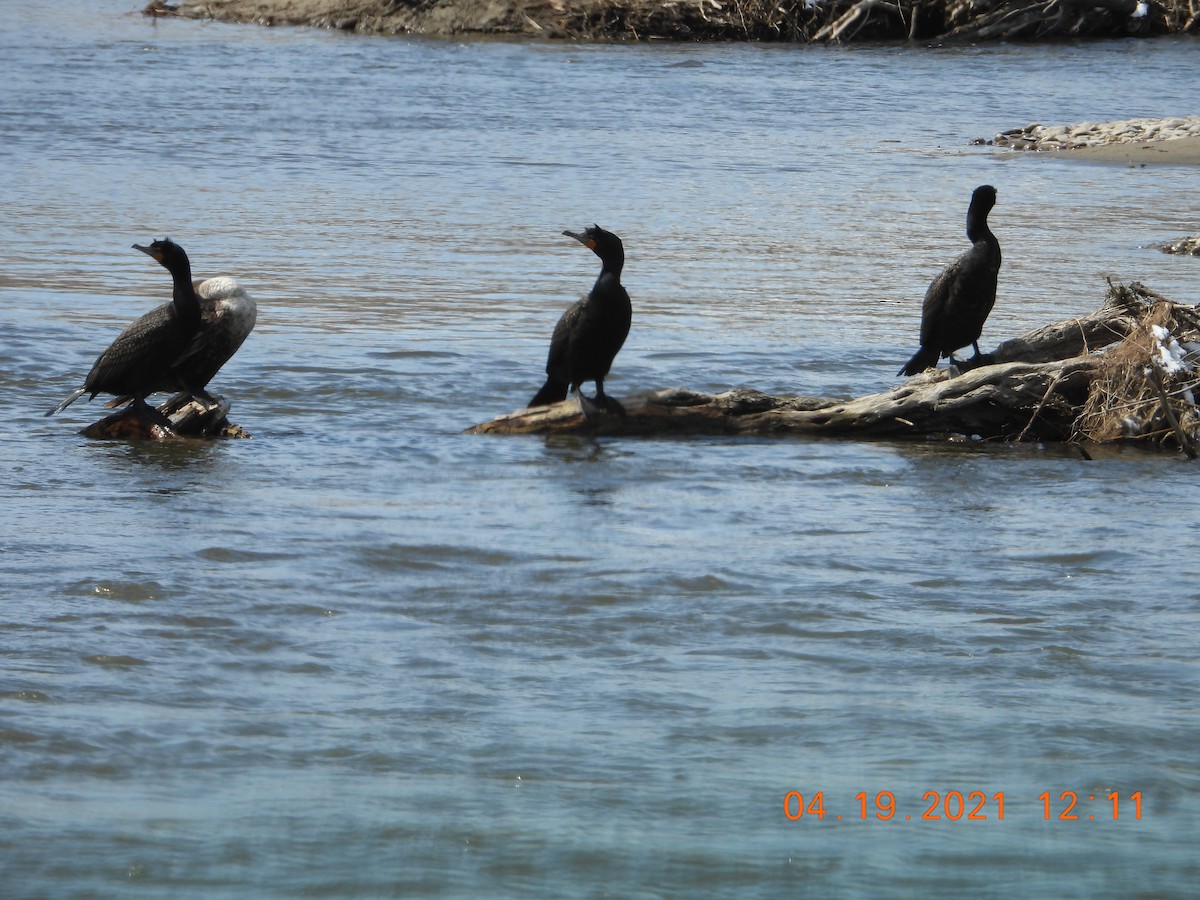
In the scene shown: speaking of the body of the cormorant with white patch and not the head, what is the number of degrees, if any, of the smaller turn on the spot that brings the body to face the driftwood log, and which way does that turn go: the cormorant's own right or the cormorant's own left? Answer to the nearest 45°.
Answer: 0° — it already faces it

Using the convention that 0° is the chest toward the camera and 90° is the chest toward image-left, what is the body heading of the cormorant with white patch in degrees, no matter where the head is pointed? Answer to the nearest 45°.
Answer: approximately 270°

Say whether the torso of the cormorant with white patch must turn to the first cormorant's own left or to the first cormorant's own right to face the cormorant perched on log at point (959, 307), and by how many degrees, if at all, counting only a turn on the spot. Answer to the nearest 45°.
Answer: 0° — it already faces it

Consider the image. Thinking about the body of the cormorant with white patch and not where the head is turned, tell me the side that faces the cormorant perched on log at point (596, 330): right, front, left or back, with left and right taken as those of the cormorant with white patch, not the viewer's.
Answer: front
